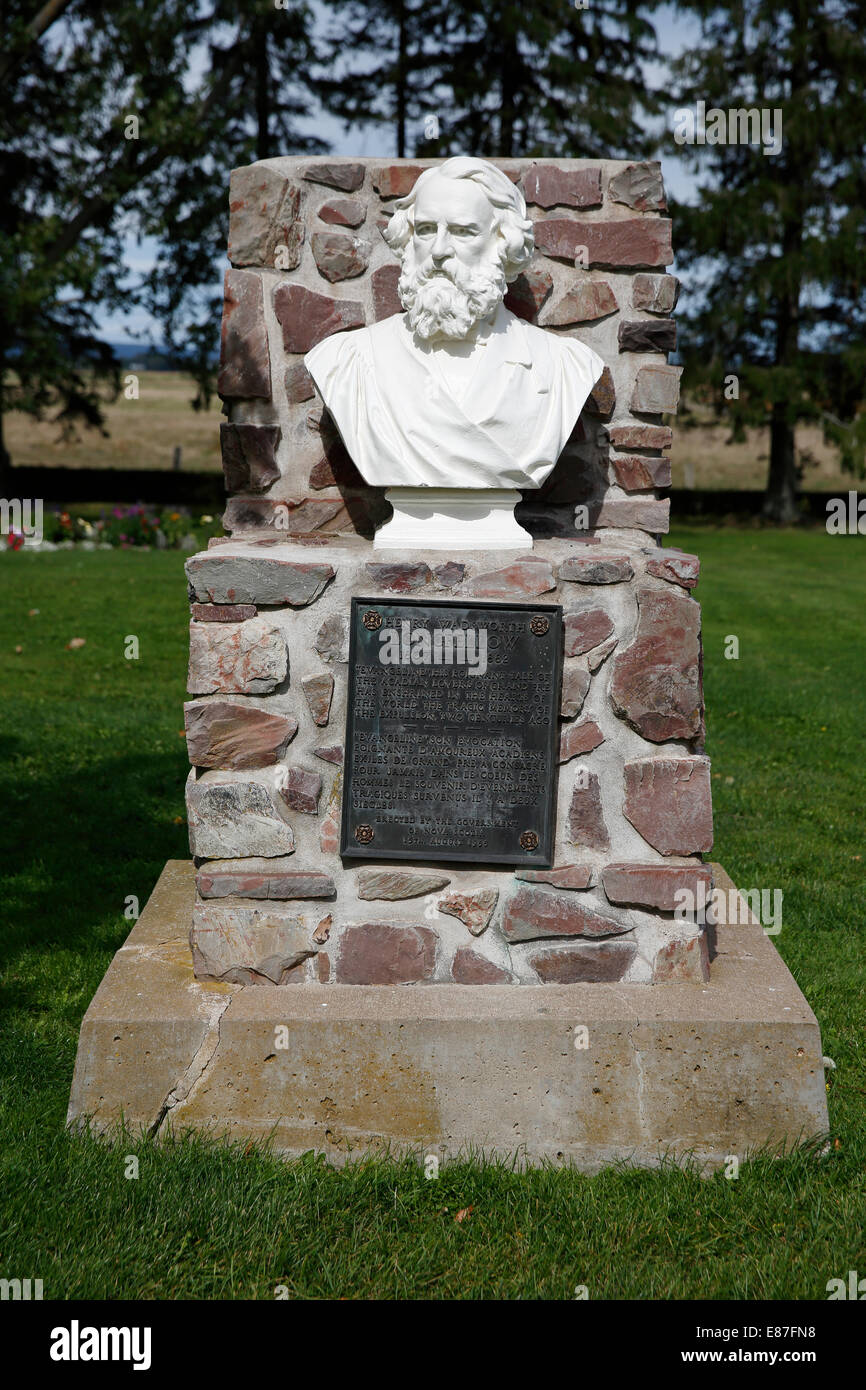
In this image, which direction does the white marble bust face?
toward the camera
